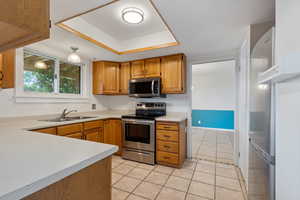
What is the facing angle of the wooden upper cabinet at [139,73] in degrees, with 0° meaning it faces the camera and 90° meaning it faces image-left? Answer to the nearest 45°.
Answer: approximately 45°

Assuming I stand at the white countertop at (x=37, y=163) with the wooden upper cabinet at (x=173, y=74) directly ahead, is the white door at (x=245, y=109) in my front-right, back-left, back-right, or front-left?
front-right

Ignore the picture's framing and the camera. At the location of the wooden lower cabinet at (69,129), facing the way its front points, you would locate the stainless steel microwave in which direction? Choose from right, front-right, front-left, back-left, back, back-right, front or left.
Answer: front-left

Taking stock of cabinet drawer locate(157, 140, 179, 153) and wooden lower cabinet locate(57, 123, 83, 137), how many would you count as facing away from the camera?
0

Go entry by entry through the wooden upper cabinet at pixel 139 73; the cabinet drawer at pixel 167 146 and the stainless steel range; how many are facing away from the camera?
0

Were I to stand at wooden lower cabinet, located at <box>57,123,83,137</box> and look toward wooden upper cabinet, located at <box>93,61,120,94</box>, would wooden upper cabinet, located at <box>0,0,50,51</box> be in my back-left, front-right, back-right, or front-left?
back-right

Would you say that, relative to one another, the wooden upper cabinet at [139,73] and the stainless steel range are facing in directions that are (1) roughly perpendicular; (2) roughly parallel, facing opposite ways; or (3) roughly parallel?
roughly parallel

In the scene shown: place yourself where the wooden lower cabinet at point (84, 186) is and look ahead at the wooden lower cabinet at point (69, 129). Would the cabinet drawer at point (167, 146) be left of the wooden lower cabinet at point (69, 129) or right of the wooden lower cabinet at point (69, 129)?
right

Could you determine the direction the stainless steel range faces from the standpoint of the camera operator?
facing the viewer and to the left of the viewer

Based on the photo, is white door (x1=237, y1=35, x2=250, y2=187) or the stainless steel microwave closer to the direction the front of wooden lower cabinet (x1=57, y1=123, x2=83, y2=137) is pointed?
the white door

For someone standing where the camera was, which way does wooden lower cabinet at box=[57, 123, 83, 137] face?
facing the viewer and to the right of the viewer
